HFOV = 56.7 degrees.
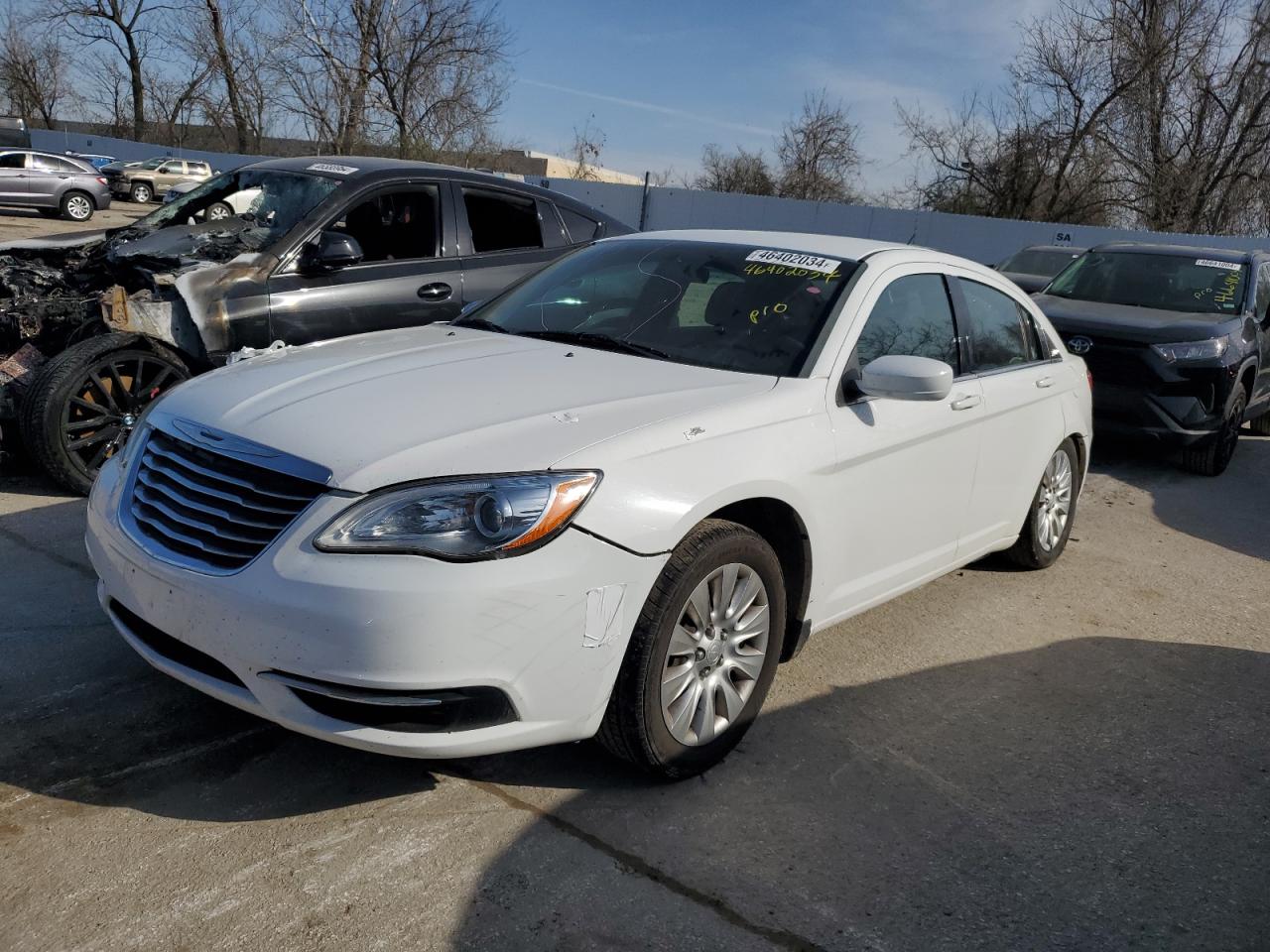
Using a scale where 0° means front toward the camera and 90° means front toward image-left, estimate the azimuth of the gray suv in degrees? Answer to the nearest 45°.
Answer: approximately 90°

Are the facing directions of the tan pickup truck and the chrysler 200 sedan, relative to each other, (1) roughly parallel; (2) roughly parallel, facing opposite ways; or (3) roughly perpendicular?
roughly parallel

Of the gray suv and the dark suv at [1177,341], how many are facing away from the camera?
0

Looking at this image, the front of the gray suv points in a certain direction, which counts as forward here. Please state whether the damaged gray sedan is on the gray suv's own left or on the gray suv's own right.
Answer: on the gray suv's own left

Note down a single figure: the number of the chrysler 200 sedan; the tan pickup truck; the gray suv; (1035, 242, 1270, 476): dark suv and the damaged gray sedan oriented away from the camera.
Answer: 0

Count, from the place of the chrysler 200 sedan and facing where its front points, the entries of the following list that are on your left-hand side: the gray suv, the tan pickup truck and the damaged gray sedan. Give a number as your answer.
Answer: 0

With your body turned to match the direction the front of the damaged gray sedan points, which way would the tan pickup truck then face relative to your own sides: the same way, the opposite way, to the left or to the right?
the same way

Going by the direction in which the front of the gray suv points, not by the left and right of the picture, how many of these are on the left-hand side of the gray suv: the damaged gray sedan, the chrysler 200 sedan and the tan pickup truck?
2

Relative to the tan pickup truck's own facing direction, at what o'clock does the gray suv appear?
The gray suv is roughly at 11 o'clock from the tan pickup truck.

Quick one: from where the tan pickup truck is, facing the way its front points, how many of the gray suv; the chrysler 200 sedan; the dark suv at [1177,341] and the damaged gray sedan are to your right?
0

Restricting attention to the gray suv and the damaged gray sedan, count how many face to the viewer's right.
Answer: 0

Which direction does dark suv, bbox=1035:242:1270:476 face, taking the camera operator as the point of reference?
facing the viewer and to the left of the viewer

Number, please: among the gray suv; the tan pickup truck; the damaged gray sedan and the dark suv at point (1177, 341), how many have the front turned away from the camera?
0

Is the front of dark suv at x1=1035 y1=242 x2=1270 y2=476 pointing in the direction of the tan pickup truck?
no

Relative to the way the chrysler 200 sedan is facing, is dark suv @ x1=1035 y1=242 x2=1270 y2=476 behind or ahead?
behind
